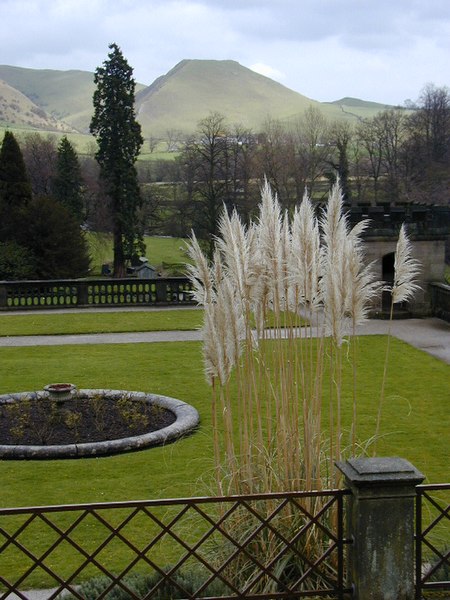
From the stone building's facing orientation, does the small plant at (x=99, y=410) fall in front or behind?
in front

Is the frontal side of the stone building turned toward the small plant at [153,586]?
yes

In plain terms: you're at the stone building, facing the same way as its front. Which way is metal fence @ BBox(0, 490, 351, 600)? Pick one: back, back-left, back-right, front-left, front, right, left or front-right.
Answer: front

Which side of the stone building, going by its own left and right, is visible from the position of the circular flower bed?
front

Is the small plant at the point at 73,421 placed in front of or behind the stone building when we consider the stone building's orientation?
in front

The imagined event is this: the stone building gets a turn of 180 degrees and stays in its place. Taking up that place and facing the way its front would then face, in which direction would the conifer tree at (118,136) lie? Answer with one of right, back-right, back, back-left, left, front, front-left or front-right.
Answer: front-left

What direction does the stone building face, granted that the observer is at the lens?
facing the viewer

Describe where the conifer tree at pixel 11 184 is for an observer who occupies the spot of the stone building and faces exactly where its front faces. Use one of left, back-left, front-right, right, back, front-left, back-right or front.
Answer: back-right

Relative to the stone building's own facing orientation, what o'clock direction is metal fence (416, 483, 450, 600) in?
The metal fence is roughly at 12 o'clock from the stone building.

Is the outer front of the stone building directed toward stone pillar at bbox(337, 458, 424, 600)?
yes

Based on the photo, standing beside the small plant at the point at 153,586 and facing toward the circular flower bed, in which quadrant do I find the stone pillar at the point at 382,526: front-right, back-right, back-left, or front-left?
back-right
